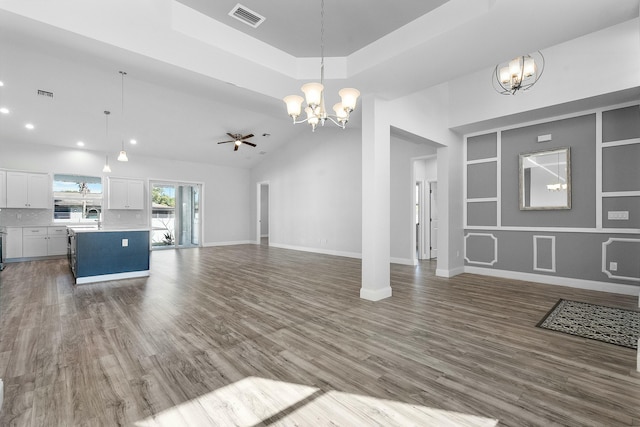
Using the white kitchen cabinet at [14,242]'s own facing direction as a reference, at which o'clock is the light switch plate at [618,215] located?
The light switch plate is roughly at 11 o'clock from the white kitchen cabinet.

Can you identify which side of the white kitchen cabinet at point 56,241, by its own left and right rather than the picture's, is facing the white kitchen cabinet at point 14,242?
right

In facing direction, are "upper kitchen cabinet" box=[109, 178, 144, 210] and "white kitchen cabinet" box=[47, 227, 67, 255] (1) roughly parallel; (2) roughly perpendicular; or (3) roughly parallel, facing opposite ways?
roughly parallel

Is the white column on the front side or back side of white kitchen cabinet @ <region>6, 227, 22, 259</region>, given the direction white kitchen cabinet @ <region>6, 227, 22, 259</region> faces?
on the front side

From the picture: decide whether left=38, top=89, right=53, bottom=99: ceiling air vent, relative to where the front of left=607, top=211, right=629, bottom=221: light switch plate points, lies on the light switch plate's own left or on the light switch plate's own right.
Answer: on the light switch plate's own right

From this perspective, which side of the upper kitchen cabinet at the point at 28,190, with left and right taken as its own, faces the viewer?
front

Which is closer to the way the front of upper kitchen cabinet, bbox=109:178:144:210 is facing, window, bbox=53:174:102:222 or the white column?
the white column

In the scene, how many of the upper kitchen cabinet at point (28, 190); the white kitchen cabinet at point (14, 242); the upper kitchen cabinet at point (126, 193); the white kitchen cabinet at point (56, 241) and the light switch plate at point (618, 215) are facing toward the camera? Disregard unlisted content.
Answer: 5

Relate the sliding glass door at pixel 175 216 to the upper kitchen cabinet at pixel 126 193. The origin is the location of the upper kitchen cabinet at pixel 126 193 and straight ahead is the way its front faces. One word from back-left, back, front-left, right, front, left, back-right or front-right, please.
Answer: back-left

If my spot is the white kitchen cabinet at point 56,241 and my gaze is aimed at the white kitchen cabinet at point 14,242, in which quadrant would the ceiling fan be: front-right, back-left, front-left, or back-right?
back-left

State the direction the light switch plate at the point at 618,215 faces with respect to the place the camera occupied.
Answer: facing the viewer

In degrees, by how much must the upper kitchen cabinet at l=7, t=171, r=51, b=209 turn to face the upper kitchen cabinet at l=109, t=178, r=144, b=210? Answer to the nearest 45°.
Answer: approximately 90° to its left

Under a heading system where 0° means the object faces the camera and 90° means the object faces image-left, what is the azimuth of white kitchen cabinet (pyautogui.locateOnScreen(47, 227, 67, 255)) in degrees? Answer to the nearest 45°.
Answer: approximately 0°

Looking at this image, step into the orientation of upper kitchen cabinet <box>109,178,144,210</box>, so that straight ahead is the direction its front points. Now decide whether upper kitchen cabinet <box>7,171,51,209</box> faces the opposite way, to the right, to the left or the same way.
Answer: the same way

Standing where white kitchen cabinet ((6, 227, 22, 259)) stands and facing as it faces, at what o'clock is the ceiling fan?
The ceiling fan is roughly at 10 o'clock from the white kitchen cabinet.
